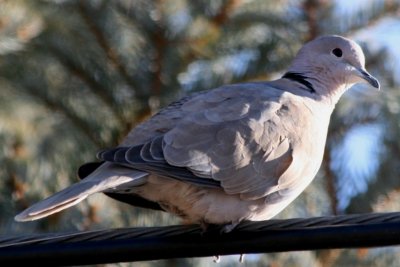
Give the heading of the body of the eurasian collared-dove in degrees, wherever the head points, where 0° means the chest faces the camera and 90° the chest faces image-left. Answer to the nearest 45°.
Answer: approximately 270°
